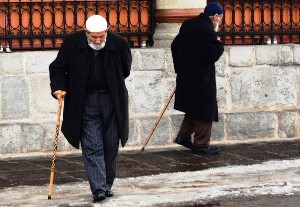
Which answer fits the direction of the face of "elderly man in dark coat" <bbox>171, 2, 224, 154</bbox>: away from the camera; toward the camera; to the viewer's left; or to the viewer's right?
to the viewer's right

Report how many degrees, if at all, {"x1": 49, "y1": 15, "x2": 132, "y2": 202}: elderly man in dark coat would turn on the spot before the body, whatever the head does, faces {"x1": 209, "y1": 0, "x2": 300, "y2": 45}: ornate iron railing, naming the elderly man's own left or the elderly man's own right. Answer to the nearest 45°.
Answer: approximately 135° to the elderly man's own left

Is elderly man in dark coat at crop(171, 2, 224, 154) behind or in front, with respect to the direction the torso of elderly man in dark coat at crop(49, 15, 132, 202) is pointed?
behind

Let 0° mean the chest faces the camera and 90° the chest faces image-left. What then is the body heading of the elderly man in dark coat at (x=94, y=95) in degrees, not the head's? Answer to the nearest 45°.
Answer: approximately 0°
